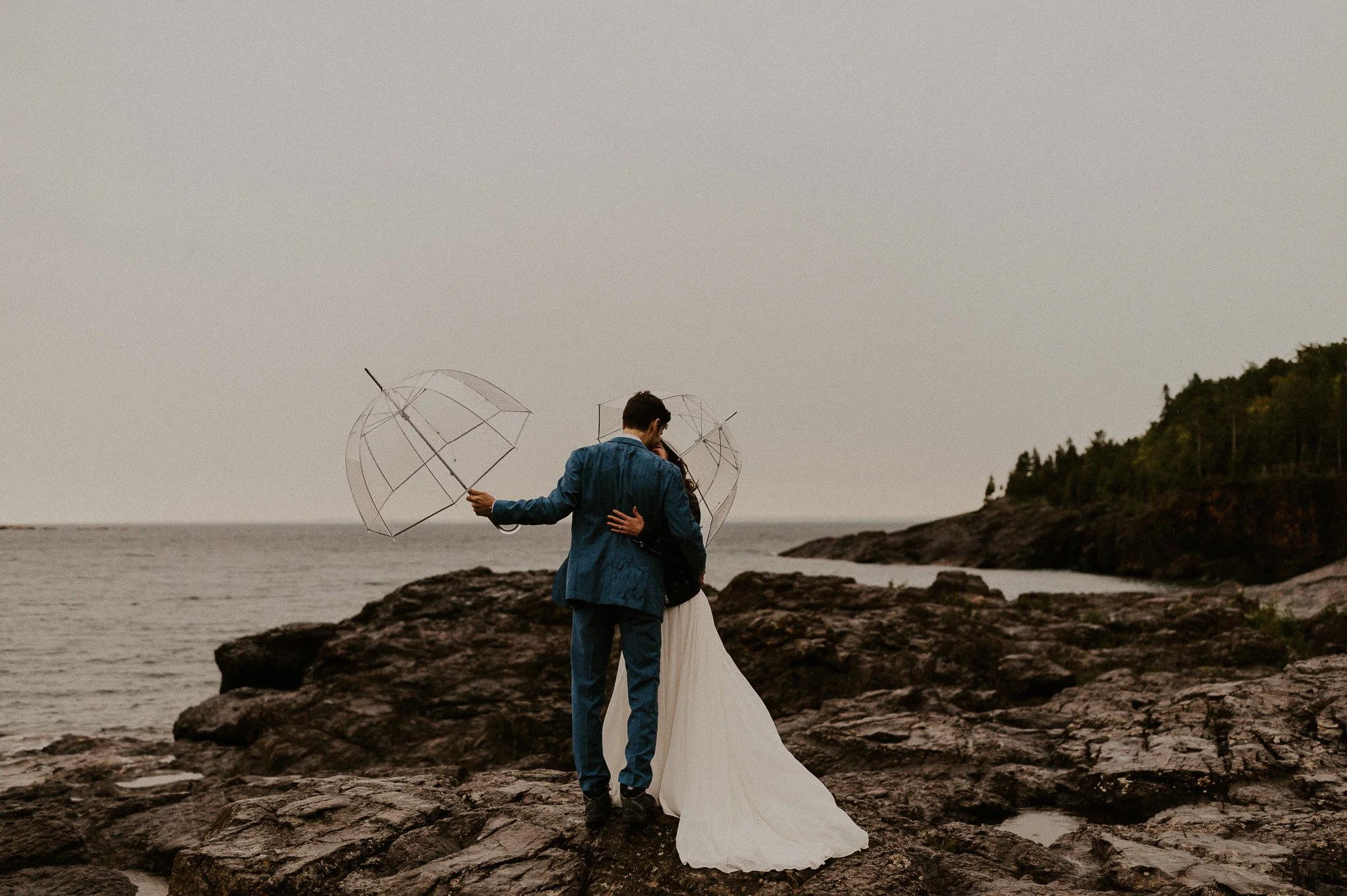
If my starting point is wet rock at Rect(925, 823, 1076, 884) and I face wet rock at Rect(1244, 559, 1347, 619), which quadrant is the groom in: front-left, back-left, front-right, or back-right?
back-left

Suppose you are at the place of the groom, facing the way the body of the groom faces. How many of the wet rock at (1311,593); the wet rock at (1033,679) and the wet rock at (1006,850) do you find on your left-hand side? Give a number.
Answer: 0

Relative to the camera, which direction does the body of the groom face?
away from the camera

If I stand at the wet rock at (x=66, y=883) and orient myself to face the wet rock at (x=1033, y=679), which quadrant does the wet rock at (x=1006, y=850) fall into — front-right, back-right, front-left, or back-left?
front-right

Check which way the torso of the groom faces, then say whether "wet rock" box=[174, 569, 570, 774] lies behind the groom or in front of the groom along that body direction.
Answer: in front

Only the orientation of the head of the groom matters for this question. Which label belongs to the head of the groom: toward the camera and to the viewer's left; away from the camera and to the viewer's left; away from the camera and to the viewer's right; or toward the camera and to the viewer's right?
away from the camera and to the viewer's right

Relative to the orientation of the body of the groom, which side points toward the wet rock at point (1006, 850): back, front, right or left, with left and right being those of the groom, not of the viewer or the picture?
right

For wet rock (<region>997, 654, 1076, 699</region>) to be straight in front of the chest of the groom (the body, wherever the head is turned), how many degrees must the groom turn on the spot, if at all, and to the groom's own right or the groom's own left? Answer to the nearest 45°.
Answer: approximately 45° to the groom's own right

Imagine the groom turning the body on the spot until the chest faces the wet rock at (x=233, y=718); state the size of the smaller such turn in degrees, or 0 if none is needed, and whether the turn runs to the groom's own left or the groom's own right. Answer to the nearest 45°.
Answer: approximately 45° to the groom's own left

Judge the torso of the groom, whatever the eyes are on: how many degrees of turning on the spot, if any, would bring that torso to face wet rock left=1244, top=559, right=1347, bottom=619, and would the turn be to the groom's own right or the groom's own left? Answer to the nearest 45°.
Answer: approximately 45° to the groom's own right
